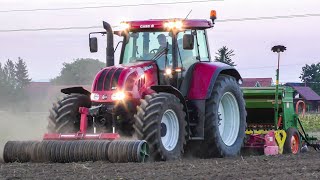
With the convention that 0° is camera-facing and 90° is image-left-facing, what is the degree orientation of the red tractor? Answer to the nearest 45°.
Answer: approximately 45°

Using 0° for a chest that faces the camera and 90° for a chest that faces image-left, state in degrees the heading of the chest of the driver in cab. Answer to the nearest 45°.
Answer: approximately 45°
